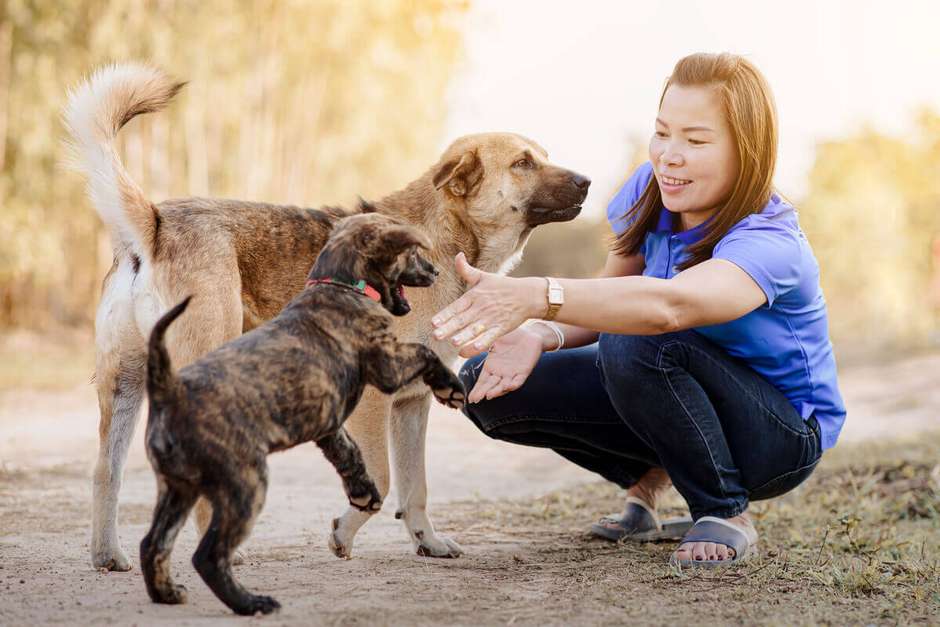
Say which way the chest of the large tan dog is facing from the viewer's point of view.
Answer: to the viewer's right

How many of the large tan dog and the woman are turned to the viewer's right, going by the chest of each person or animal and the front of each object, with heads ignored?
1

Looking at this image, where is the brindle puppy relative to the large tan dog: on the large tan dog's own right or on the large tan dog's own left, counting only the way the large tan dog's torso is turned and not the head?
on the large tan dog's own right

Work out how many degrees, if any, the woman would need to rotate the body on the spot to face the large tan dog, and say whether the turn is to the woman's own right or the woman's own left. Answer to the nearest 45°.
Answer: approximately 45° to the woman's own right

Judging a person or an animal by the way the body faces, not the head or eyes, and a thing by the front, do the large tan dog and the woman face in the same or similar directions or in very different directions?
very different directions

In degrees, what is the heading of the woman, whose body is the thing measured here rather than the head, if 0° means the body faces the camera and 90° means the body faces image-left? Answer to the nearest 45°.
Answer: approximately 45°
